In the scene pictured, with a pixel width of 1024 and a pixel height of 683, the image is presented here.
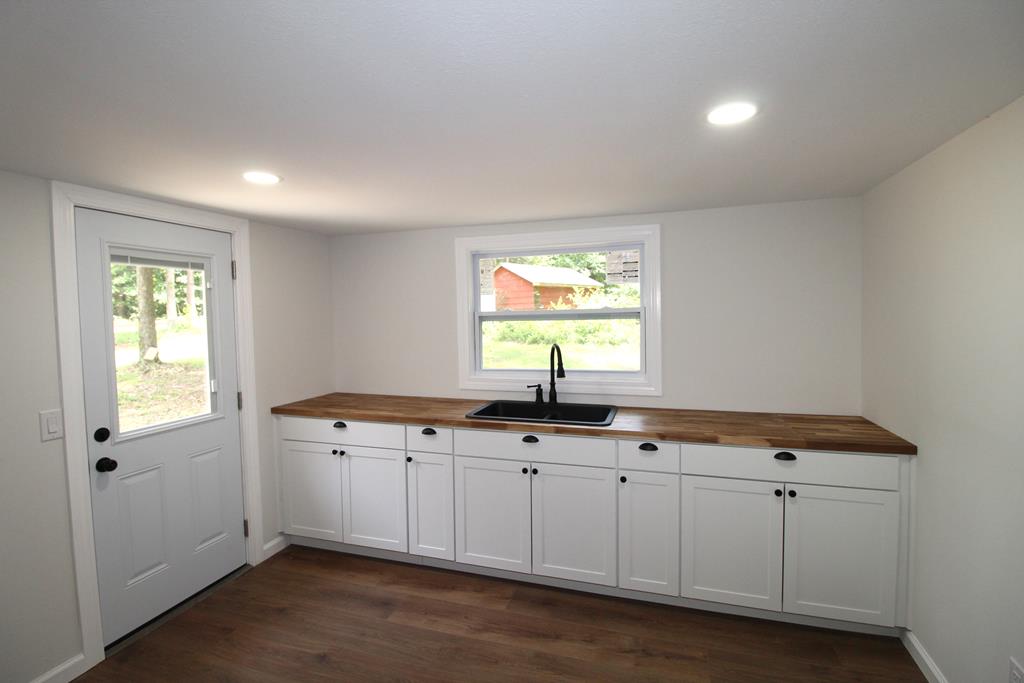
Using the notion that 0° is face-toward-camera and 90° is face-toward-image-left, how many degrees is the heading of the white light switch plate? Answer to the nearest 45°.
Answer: approximately 315°

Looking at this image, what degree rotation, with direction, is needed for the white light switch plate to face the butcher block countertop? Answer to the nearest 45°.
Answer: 0° — it already faces it

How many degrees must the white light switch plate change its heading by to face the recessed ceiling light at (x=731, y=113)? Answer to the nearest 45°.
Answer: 0° — it already faces it
